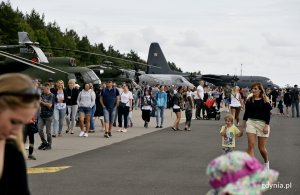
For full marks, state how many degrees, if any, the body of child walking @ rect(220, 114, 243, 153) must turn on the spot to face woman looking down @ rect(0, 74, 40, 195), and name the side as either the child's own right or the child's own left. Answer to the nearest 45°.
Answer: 0° — they already face them

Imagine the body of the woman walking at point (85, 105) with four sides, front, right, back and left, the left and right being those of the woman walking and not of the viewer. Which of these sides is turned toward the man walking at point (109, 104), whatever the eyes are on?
left

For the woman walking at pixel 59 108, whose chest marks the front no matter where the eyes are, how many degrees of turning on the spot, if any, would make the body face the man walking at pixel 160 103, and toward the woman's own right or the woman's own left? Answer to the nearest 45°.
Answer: approximately 135° to the woman's own left

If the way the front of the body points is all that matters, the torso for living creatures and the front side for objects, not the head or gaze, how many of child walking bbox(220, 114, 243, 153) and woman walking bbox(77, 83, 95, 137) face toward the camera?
2

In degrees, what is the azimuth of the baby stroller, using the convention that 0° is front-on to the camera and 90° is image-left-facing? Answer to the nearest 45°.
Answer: approximately 315°

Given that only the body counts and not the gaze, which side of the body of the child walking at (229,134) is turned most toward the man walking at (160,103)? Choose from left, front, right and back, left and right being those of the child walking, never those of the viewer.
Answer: back
